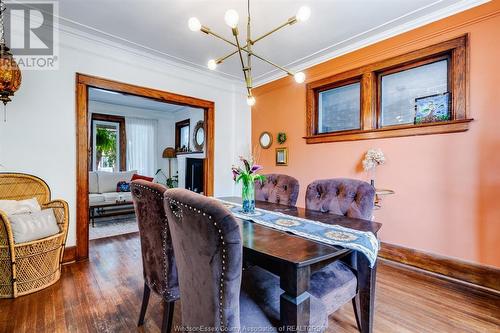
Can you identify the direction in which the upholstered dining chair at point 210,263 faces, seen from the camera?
facing away from the viewer and to the right of the viewer

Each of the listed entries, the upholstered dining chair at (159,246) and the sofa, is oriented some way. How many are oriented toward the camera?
1

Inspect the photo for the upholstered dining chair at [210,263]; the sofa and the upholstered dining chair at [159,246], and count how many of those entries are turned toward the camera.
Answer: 1

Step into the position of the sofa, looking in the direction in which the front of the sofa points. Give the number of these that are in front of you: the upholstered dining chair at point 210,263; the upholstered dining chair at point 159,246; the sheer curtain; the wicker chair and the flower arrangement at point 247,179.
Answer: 4

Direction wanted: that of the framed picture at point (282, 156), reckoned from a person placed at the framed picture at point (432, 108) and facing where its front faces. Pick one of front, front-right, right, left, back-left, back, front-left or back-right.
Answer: front-right

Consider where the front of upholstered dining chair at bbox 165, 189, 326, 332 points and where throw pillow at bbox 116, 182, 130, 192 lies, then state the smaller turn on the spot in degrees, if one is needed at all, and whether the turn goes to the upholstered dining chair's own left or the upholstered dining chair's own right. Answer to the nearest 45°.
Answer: approximately 90° to the upholstered dining chair's own left

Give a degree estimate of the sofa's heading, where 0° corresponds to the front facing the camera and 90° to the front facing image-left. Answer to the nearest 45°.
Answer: approximately 0°

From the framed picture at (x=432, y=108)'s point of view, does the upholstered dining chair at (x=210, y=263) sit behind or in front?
in front

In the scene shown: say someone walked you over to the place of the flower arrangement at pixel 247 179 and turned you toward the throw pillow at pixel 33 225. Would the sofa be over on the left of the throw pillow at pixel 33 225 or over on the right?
right

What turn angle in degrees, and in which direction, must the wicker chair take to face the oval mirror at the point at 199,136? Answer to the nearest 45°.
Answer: approximately 90° to its left

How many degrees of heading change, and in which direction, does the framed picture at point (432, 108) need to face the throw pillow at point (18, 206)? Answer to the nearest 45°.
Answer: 0° — it already faces it

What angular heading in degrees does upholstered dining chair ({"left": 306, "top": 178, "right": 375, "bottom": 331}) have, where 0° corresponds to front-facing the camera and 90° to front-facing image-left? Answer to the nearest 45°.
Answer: approximately 45°

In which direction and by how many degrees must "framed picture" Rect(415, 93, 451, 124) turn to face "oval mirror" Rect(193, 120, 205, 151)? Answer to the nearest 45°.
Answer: approximately 45° to its right

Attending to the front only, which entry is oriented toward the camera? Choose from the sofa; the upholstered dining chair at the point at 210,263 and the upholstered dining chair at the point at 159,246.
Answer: the sofa
